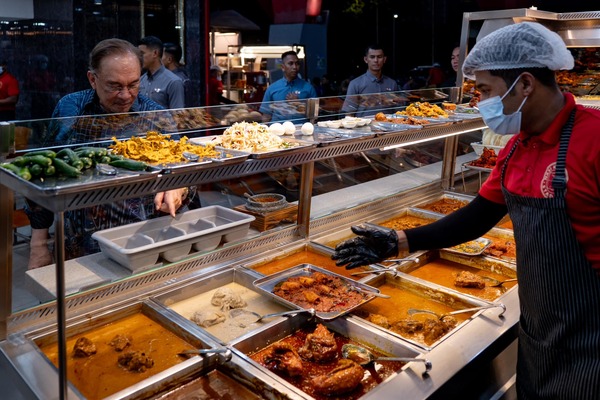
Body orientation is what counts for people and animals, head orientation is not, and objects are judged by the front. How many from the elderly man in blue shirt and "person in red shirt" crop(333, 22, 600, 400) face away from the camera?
0

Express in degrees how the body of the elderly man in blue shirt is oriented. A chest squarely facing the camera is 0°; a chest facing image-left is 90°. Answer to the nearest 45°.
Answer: approximately 315°

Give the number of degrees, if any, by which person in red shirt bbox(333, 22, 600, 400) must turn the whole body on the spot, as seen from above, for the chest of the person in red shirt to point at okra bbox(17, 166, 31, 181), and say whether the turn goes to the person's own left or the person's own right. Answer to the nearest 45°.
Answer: approximately 45° to the person's own right

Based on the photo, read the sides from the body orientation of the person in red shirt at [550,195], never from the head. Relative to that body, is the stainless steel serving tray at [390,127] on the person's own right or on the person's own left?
on the person's own right

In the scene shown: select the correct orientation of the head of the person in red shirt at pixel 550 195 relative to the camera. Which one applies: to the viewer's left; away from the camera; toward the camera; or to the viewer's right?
to the viewer's left

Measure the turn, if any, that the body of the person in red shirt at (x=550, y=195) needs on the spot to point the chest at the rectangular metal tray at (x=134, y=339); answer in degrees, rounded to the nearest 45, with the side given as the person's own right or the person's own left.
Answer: approximately 45° to the person's own right

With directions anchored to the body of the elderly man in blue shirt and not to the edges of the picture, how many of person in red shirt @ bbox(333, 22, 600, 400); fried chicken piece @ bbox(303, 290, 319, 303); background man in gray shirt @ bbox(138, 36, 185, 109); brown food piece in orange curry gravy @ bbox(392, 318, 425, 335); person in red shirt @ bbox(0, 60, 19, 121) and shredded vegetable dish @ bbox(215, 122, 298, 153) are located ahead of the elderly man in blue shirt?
4

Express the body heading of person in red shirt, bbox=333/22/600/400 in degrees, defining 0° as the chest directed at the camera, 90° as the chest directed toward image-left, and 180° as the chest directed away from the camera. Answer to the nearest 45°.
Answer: approximately 45°

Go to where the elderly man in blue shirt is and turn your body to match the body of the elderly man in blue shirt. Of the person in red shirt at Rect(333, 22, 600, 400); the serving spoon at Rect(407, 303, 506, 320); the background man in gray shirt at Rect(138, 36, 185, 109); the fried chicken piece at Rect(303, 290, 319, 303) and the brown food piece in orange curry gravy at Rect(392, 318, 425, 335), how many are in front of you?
4

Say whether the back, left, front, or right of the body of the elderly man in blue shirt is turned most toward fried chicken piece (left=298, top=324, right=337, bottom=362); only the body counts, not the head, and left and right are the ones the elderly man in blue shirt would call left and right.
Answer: front
